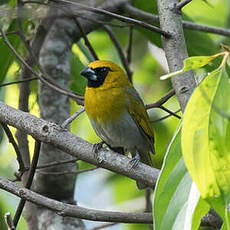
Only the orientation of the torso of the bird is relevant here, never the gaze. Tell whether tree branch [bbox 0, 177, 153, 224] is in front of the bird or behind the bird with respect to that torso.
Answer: in front

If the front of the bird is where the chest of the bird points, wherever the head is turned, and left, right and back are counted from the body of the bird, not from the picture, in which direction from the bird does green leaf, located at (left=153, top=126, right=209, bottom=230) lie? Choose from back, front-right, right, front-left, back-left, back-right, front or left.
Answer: front-left

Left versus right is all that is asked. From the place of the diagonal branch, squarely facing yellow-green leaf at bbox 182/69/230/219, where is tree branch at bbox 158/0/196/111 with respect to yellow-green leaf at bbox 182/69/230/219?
left

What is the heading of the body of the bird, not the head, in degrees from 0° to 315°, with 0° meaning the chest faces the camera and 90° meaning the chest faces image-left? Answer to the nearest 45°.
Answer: approximately 45°

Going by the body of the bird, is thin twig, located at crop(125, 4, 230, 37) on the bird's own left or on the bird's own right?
on the bird's own left
